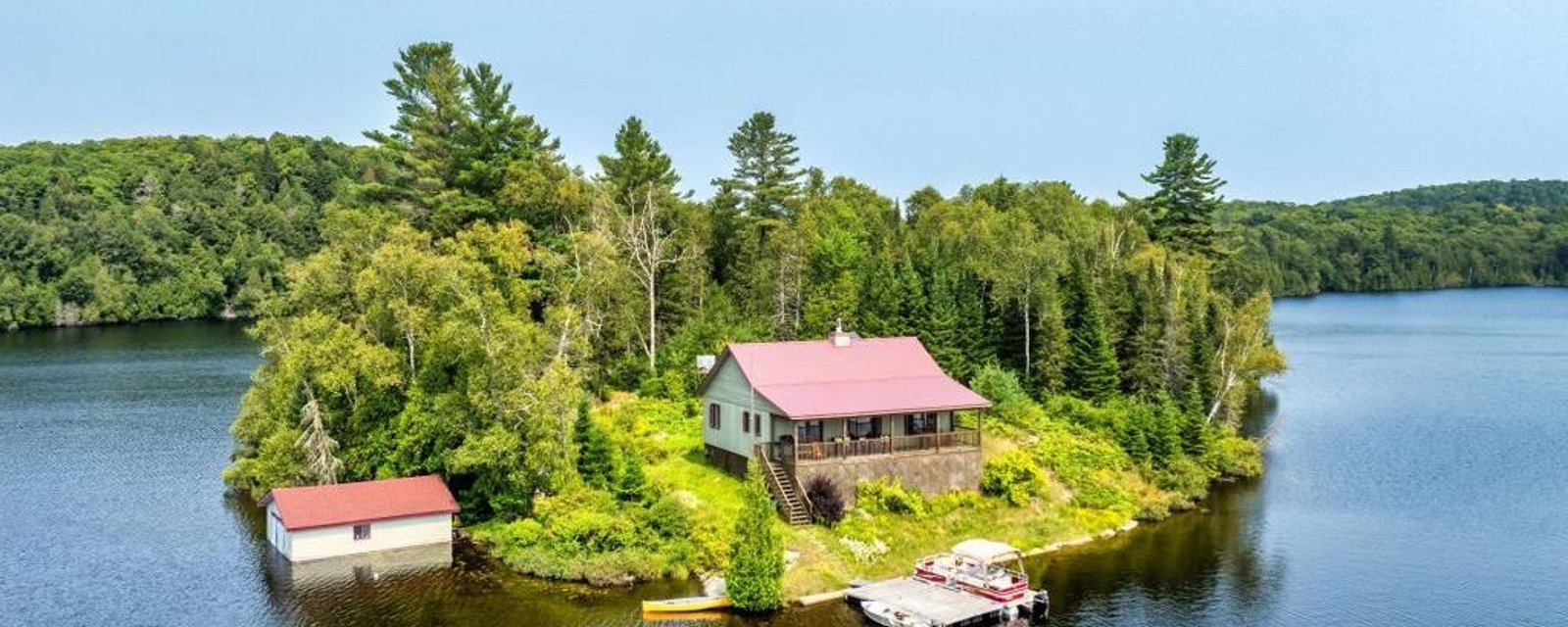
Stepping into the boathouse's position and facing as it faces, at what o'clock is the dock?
The dock is roughly at 7 o'clock from the boathouse.

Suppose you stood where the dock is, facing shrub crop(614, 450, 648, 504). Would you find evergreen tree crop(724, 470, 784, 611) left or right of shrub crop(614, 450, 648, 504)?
left

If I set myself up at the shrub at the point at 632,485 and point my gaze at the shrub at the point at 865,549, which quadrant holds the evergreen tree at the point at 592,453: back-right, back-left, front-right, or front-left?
back-left

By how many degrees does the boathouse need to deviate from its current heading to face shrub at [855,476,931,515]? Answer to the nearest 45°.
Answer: approximately 180°

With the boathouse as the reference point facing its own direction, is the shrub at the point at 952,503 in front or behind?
behind

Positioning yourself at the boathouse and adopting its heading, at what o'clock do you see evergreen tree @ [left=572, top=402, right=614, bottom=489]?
The evergreen tree is roughly at 6 o'clock from the boathouse.

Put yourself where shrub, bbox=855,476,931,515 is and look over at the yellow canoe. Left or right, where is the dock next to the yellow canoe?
left

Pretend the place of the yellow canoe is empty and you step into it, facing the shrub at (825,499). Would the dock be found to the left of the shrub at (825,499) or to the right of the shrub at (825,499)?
right

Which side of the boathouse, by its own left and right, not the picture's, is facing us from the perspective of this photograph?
left

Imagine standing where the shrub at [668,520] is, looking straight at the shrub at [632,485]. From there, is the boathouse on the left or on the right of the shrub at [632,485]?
left

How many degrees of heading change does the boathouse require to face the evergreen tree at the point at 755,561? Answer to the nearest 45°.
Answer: approximately 135° to its left

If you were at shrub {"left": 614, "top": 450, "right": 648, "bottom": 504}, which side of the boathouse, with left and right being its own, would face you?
back
